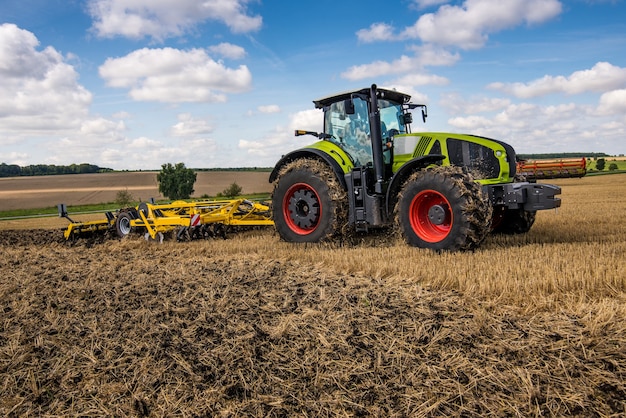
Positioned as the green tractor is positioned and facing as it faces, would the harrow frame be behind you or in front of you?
behind

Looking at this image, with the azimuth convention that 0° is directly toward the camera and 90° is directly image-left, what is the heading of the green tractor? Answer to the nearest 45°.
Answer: approximately 315°

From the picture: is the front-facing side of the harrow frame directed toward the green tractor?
yes

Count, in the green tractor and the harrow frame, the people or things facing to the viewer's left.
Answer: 0

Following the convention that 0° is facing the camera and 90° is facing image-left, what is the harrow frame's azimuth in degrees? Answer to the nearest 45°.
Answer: approximately 315°

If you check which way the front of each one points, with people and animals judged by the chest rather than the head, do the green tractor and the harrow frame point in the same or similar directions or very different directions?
same or similar directions
